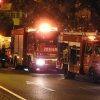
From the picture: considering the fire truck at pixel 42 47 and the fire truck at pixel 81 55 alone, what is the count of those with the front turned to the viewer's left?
0

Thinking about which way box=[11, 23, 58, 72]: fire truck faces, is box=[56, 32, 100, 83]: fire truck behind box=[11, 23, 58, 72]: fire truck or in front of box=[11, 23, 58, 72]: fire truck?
in front
